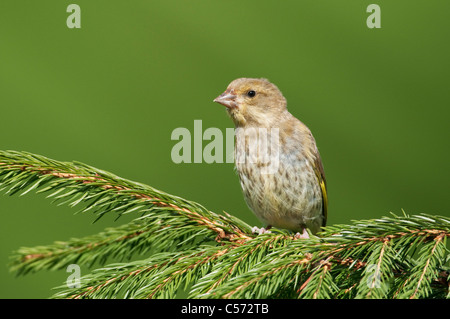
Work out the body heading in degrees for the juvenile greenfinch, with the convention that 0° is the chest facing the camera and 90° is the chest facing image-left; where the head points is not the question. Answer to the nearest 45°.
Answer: approximately 45°
